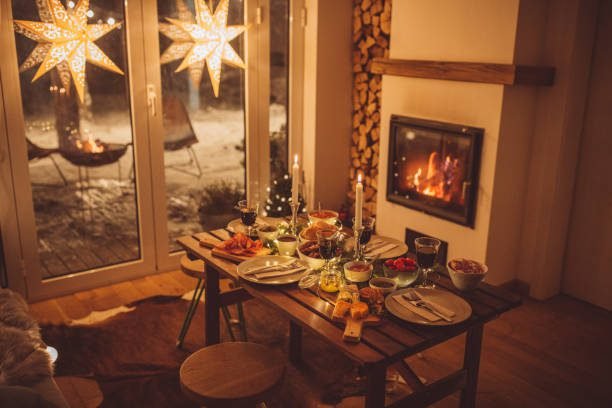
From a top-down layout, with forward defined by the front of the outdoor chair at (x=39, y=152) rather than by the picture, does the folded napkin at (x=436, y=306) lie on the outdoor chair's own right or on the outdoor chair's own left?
on the outdoor chair's own right

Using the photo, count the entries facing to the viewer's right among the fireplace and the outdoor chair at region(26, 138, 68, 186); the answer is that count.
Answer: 1

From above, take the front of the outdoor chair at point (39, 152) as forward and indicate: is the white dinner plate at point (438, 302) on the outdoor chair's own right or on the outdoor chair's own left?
on the outdoor chair's own right

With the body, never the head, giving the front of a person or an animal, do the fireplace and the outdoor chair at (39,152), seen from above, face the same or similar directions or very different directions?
very different directions

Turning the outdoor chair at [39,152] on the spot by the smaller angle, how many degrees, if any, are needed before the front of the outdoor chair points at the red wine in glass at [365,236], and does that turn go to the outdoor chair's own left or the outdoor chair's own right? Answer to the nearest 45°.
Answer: approximately 45° to the outdoor chair's own right

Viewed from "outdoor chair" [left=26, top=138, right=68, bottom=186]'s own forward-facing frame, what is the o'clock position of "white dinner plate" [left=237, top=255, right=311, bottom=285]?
The white dinner plate is roughly at 2 o'clock from the outdoor chair.

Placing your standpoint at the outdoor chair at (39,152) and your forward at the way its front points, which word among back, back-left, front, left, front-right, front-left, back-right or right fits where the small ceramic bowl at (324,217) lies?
front-right

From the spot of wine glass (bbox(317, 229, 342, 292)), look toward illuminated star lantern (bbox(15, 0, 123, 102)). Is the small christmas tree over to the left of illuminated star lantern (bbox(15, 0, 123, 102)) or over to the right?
right

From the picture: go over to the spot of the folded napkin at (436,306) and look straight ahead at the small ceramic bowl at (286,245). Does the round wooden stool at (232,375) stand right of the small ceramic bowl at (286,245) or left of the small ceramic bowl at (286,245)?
left

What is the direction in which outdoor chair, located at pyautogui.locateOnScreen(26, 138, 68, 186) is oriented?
to the viewer's right
